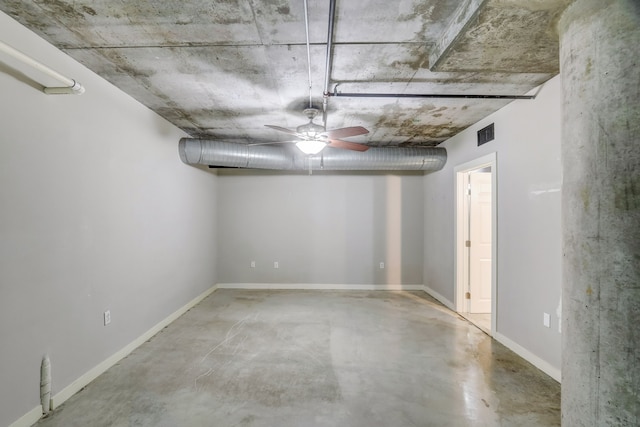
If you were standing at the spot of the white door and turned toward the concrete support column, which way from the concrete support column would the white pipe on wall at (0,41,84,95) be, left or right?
right

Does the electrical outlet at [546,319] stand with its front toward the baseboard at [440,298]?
no

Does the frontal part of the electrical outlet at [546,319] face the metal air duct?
no

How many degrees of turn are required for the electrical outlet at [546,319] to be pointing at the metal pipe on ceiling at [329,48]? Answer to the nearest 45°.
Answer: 0° — it already faces it

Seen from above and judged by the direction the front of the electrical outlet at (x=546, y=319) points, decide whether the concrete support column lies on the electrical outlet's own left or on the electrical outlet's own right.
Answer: on the electrical outlet's own left

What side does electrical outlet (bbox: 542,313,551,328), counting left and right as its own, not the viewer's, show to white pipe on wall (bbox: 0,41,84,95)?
front

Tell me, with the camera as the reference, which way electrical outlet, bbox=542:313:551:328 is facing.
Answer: facing the viewer and to the left of the viewer

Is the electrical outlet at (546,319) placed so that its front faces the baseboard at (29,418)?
yes

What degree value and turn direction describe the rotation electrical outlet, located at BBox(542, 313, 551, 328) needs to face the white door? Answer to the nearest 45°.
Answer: approximately 90° to its right

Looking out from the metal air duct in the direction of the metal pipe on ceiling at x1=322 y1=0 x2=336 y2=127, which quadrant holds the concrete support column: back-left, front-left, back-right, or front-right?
front-left
